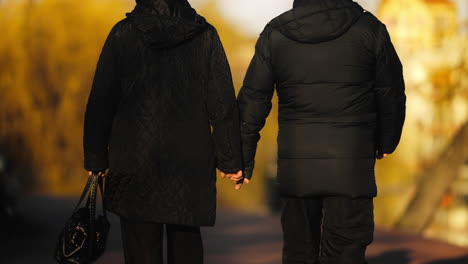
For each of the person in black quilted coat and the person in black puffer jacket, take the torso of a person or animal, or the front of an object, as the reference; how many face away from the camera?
2

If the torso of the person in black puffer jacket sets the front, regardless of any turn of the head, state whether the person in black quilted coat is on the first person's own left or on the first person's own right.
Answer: on the first person's own left

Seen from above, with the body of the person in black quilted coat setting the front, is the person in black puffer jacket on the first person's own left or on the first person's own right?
on the first person's own right

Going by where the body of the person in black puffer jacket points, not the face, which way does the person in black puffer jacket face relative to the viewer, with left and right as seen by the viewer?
facing away from the viewer

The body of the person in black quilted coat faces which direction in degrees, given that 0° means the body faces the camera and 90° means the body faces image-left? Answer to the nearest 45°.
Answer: approximately 180°
